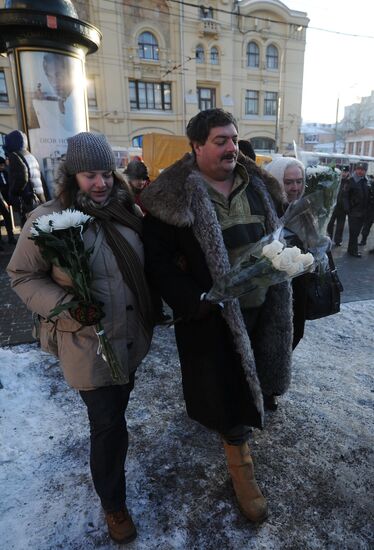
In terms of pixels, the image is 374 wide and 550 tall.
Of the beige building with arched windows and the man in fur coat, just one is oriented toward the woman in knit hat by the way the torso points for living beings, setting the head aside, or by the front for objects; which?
the beige building with arched windows

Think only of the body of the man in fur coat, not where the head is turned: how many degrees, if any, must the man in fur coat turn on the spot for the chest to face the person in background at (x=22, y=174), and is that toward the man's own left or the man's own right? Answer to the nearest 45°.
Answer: approximately 180°

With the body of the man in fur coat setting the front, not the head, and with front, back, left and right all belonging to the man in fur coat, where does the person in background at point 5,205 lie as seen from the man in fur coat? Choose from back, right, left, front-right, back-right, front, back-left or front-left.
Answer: back

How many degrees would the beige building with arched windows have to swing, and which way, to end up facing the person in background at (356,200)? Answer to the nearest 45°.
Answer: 0° — it already faces them

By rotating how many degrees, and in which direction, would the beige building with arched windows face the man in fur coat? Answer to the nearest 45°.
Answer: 0° — it already faces them

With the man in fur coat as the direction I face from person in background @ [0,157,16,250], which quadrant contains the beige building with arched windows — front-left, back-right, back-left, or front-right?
back-left

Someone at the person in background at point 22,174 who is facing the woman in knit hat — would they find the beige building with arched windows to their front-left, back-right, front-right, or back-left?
back-left

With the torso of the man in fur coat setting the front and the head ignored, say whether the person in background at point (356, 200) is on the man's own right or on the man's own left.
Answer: on the man's own left

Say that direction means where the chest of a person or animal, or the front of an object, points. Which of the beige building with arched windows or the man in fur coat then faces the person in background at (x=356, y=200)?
the beige building with arched windows

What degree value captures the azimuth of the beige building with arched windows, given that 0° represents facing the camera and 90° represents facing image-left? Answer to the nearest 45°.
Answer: approximately 0°
